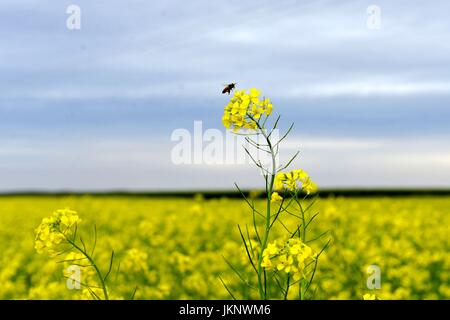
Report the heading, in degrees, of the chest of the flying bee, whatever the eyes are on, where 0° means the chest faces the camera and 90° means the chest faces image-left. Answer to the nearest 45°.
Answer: approximately 270°
